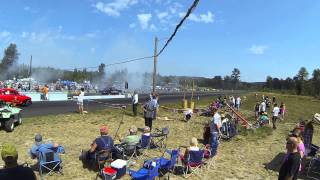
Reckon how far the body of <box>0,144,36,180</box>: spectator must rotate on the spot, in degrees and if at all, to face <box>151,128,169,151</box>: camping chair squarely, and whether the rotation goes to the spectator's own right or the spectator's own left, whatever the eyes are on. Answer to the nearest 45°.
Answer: approximately 45° to the spectator's own right

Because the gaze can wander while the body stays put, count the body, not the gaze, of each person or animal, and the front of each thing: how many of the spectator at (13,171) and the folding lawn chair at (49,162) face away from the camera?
2

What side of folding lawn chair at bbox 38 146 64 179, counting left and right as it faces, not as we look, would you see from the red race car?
front

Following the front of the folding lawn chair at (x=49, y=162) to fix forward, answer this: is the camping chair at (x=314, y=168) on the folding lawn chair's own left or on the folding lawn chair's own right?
on the folding lawn chair's own right

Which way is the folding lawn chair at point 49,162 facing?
away from the camera

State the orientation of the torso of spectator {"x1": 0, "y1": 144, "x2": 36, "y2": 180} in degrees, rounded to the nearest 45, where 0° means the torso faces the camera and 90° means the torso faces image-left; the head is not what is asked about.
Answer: approximately 180°

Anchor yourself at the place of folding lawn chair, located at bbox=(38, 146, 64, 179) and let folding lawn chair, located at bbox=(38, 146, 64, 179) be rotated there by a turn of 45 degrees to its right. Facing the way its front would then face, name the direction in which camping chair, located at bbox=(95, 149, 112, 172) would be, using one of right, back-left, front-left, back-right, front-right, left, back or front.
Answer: front-right

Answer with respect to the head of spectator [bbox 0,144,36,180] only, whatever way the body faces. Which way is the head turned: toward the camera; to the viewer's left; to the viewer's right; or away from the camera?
away from the camera

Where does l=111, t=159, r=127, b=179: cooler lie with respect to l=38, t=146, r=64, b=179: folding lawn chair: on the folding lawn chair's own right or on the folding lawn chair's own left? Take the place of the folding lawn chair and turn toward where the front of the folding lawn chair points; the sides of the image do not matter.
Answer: on the folding lawn chair's own right

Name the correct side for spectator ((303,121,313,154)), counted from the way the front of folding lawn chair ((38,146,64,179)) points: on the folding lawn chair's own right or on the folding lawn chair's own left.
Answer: on the folding lawn chair's own right
